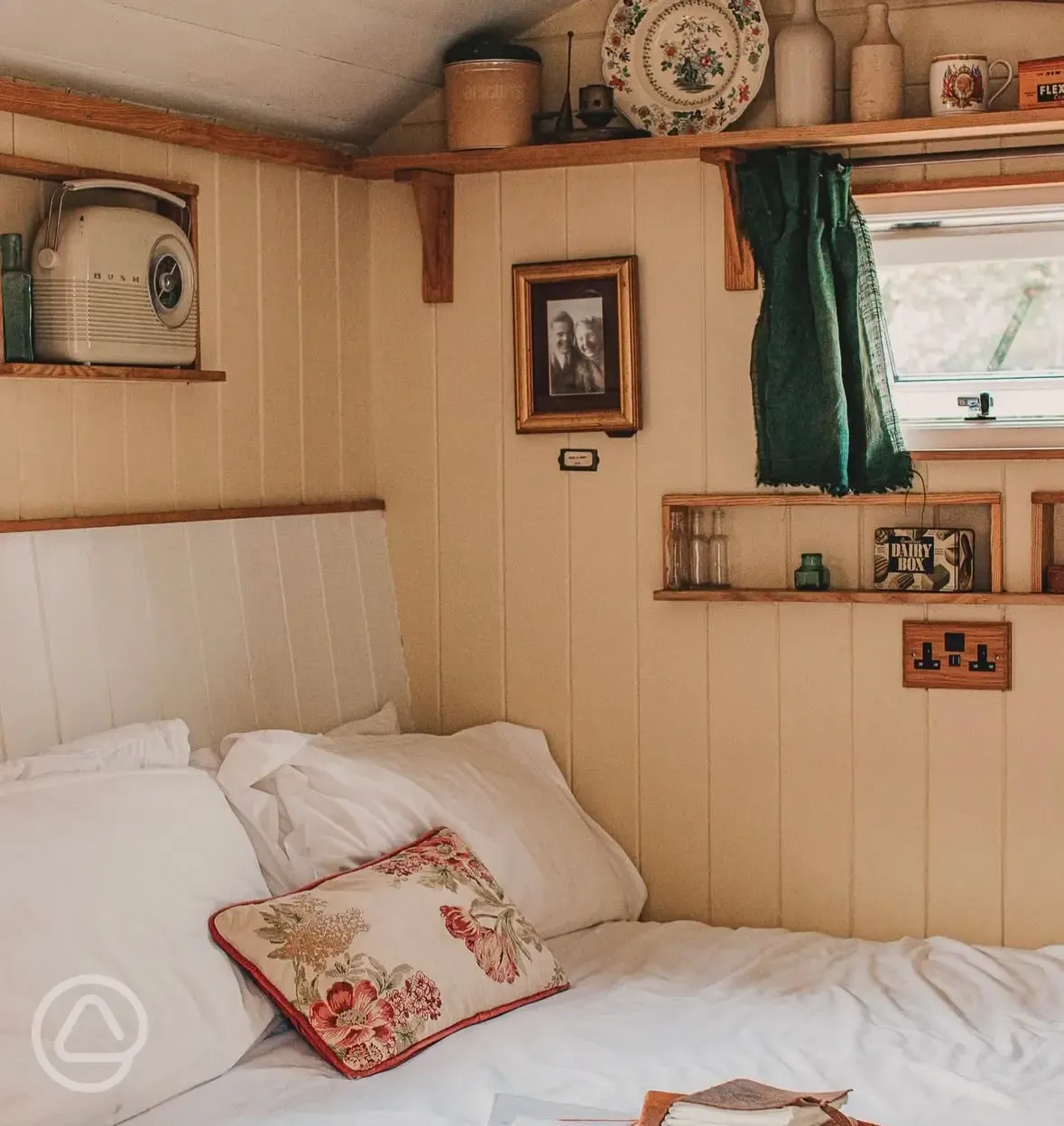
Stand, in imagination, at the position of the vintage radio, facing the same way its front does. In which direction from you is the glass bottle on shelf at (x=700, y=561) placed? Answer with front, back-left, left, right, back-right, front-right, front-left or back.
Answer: front-left

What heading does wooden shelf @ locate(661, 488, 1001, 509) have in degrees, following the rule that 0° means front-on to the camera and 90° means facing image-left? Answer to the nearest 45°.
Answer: approximately 0°

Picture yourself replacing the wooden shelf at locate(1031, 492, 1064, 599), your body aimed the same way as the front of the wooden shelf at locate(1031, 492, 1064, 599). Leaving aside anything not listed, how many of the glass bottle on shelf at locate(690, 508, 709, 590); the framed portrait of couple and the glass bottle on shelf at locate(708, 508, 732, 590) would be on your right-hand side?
3

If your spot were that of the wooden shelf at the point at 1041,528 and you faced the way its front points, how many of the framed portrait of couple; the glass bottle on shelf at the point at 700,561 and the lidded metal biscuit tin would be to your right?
3

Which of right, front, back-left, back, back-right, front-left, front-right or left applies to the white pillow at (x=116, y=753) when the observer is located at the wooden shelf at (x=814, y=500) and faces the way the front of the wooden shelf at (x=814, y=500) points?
front-right

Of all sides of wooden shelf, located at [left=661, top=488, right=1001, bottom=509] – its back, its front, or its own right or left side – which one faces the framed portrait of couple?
right

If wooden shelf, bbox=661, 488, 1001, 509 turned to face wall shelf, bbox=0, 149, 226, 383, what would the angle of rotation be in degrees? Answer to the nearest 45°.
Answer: approximately 45° to its right

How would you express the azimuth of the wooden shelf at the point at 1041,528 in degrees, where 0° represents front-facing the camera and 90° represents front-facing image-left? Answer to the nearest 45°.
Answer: approximately 0°
